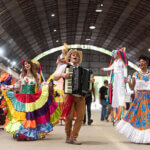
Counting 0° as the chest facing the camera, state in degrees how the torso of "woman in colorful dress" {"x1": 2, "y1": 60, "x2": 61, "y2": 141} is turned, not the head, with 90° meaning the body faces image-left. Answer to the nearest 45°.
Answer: approximately 0°

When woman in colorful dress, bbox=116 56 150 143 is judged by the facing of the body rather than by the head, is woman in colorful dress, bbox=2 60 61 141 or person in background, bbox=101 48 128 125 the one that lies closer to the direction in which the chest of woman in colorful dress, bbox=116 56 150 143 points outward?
the woman in colorful dress

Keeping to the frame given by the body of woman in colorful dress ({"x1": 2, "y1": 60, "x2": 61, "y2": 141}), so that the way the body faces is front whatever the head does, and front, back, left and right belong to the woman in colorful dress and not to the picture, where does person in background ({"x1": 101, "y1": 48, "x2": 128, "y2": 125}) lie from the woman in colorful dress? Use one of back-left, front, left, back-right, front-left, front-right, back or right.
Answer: back-left

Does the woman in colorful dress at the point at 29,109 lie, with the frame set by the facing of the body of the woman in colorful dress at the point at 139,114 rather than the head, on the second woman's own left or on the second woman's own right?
on the second woman's own right

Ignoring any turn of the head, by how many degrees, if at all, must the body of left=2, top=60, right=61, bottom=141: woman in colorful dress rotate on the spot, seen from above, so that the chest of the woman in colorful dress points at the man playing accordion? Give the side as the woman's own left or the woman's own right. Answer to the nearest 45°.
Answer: approximately 45° to the woman's own left

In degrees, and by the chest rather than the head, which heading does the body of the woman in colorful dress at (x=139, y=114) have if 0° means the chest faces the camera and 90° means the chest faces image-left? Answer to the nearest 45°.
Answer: approximately 0°

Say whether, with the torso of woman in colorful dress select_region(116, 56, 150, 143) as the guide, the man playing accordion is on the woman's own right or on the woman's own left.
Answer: on the woman's own right

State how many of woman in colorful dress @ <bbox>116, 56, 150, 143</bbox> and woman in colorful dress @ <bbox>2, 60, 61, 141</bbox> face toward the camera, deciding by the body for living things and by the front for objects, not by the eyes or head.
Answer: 2

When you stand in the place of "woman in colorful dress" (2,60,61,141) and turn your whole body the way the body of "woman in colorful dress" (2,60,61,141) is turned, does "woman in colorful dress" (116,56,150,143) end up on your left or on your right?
on your left
